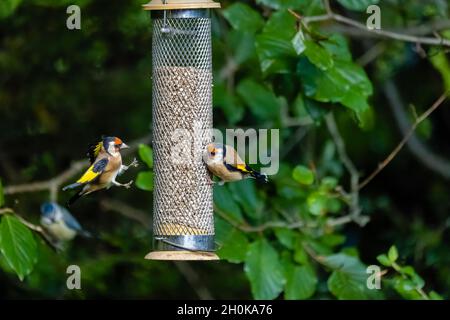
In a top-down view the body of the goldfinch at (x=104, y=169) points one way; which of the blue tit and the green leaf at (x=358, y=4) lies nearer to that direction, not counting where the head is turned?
the green leaf

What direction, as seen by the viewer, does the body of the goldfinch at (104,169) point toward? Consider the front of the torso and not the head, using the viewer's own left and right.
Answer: facing to the right of the viewer

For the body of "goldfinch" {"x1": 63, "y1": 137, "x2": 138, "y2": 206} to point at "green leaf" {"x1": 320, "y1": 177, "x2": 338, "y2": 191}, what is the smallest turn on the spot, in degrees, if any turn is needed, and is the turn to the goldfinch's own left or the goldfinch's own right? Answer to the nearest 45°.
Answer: approximately 45° to the goldfinch's own left

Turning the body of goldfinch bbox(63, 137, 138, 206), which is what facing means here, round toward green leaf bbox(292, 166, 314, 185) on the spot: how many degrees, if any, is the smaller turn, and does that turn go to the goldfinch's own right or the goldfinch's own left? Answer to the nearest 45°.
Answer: approximately 45° to the goldfinch's own left

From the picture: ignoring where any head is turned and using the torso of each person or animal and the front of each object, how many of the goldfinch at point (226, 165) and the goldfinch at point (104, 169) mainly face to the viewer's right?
1

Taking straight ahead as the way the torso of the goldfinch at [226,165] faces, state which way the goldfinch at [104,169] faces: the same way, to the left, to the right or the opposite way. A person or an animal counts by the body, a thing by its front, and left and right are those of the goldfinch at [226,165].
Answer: the opposite way

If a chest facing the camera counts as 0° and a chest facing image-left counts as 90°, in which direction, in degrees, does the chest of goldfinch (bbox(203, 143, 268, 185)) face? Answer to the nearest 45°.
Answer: approximately 90°

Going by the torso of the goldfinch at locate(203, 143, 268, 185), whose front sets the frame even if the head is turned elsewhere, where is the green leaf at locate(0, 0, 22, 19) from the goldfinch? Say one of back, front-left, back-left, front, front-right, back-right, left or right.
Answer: front-right
